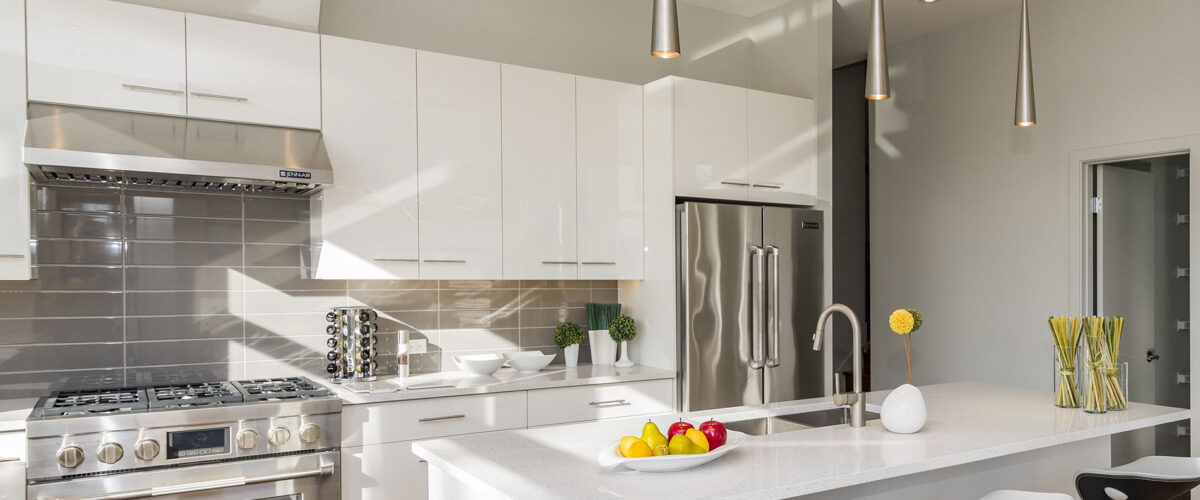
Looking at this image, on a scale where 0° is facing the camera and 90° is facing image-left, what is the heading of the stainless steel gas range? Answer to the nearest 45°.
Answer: approximately 0°

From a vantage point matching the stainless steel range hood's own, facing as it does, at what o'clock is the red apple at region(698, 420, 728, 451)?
The red apple is roughly at 11 o'clock from the stainless steel range hood.

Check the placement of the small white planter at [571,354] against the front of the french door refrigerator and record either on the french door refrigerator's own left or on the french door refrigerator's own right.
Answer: on the french door refrigerator's own right

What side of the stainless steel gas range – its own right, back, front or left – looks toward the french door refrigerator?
left

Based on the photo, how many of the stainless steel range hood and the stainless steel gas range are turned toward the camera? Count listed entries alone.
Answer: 2

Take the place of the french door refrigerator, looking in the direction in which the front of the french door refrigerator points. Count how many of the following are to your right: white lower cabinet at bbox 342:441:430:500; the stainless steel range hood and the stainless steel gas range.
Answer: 3

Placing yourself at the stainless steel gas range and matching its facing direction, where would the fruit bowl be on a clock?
The fruit bowl is roughly at 11 o'clock from the stainless steel gas range.

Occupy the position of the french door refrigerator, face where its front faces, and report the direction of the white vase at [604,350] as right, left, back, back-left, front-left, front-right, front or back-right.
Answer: back-right

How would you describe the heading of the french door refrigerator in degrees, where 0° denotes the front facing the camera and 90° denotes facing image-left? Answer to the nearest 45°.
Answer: approximately 315°

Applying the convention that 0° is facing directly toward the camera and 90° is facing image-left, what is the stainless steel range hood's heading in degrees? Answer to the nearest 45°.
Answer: approximately 0°

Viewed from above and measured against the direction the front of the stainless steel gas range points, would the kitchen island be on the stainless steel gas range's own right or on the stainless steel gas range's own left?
on the stainless steel gas range's own left

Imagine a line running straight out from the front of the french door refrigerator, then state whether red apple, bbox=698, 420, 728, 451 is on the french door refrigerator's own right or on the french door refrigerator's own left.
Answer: on the french door refrigerator's own right

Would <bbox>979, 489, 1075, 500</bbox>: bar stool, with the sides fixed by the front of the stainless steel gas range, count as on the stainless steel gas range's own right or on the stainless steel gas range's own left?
on the stainless steel gas range's own left
